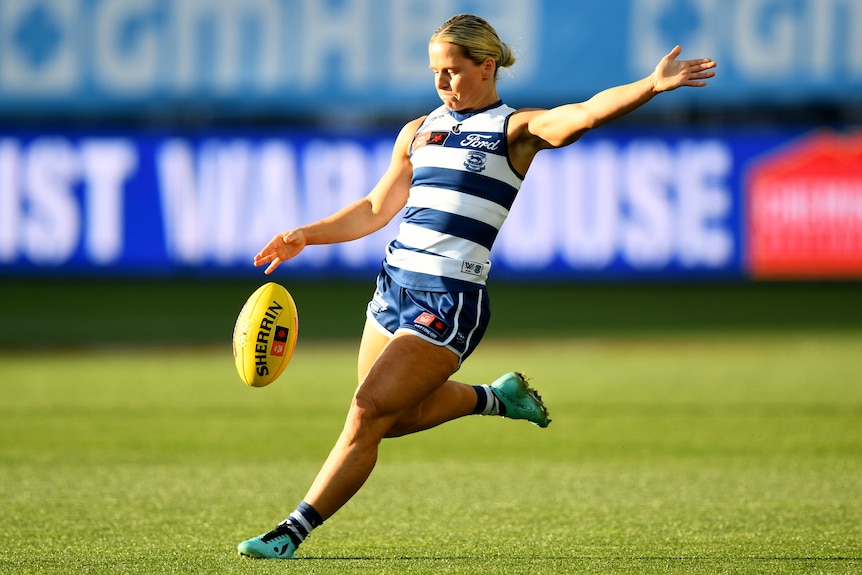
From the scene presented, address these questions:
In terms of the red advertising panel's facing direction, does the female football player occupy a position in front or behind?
in front

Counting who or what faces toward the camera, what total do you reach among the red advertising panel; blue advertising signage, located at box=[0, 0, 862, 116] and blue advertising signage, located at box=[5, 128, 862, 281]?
3

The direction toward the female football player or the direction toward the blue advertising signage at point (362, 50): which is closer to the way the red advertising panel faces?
the female football player

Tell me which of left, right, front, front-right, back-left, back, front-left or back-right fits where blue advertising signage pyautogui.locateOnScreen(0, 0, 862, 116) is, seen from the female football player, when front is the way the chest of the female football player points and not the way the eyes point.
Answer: back-right

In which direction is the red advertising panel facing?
toward the camera

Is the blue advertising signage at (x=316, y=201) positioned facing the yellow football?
yes

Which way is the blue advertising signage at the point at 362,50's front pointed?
toward the camera

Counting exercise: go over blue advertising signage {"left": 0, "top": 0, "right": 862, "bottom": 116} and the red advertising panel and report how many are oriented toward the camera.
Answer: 2

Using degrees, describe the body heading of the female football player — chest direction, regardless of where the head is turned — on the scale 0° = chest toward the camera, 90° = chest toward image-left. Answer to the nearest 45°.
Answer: approximately 45°

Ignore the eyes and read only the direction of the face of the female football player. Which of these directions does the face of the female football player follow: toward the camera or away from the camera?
toward the camera

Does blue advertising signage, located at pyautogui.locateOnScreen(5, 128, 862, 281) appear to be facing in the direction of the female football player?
yes
